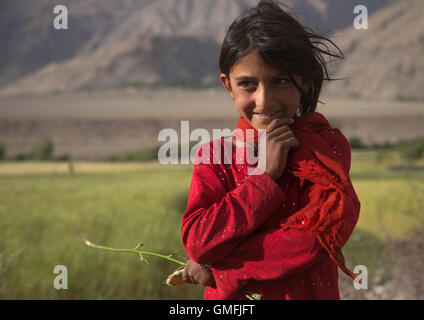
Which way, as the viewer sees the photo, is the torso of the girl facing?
toward the camera

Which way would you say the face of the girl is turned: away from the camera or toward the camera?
toward the camera
